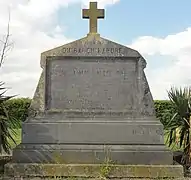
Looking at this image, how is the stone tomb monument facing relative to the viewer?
toward the camera

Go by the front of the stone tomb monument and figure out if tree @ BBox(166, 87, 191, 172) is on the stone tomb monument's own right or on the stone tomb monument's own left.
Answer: on the stone tomb monument's own left
